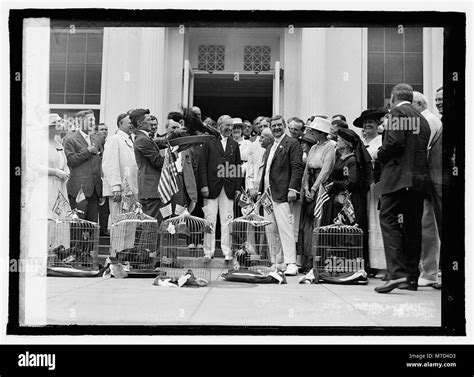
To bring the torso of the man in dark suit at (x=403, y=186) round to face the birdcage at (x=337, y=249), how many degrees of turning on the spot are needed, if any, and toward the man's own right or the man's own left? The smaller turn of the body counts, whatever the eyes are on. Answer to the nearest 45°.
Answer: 0° — they already face it

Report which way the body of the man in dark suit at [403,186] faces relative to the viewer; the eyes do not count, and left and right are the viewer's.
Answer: facing away from the viewer and to the left of the viewer

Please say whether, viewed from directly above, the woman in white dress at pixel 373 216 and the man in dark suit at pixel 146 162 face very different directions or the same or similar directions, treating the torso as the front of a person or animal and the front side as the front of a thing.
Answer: very different directions

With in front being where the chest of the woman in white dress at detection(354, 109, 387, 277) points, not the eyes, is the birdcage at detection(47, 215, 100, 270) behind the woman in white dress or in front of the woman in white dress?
in front

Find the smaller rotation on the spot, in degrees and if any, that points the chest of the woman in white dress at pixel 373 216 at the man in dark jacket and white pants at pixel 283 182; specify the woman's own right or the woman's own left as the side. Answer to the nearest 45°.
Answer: approximately 45° to the woman's own right

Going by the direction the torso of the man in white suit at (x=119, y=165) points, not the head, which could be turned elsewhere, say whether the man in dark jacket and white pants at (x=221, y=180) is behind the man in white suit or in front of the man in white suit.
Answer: in front

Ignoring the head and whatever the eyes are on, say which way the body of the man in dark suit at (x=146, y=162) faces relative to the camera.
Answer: to the viewer's right

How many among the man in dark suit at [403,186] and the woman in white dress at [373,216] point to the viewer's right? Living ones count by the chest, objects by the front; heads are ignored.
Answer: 0

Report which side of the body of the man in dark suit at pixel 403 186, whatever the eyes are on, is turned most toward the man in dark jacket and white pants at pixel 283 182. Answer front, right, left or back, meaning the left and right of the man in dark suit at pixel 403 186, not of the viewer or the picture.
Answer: front

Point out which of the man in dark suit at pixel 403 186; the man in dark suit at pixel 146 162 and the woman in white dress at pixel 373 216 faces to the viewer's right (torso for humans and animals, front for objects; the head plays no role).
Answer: the man in dark suit at pixel 146 162

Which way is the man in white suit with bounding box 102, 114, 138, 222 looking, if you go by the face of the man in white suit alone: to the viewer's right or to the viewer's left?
to the viewer's right

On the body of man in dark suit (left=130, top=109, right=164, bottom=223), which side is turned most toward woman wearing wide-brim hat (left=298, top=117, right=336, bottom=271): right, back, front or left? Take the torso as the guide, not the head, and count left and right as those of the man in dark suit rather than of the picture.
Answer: front

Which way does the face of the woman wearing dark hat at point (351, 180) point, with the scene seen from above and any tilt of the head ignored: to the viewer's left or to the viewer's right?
to the viewer's left
